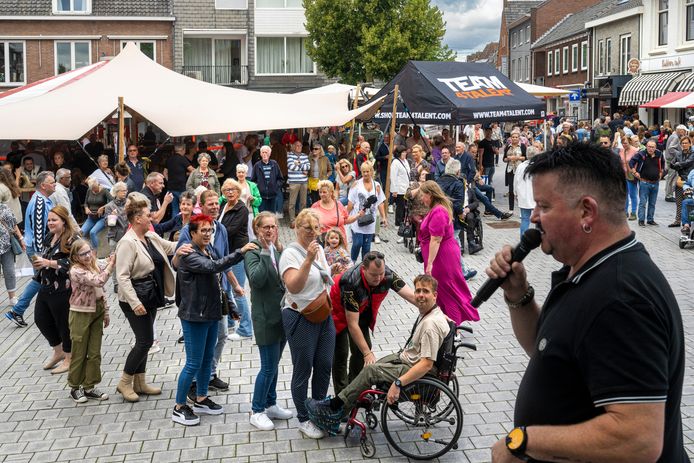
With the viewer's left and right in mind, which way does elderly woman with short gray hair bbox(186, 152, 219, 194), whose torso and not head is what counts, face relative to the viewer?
facing the viewer

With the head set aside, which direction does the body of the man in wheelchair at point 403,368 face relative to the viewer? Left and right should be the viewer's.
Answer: facing to the left of the viewer

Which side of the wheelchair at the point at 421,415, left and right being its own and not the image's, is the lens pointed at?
left

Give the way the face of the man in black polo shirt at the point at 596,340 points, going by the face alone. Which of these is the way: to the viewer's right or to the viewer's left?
to the viewer's left

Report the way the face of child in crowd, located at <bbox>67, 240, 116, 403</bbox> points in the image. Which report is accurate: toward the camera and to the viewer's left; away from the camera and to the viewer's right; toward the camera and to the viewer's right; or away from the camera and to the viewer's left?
toward the camera and to the viewer's right

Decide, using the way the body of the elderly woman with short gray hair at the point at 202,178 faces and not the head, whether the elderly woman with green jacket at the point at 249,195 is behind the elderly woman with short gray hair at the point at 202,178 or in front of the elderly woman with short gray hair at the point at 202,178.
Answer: in front

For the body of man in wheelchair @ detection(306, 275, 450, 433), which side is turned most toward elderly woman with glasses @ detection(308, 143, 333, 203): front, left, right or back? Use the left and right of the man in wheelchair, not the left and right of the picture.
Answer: right

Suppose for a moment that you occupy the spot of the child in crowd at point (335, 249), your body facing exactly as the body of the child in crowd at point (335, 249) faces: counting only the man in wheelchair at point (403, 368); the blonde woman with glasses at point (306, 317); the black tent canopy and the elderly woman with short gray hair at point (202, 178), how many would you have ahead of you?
2

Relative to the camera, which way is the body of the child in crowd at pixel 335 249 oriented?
toward the camera
